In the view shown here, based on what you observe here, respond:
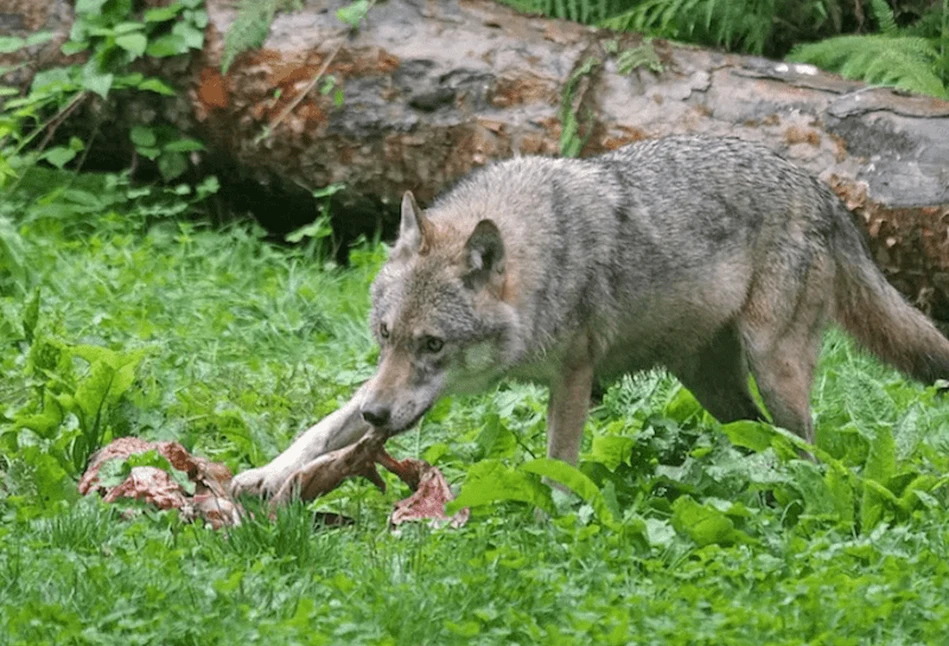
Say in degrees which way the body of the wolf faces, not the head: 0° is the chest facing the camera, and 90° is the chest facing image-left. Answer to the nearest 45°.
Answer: approximately 90°

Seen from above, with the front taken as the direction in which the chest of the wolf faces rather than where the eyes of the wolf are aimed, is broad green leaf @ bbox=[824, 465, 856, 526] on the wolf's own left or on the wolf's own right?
on the wolf's own left

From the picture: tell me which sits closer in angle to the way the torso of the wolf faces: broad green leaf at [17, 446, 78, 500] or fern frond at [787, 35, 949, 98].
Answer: the broad green leaf

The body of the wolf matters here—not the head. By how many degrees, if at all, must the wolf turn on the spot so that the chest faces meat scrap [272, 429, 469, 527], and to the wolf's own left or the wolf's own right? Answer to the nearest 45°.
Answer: approximately 45° to the wolf's own left

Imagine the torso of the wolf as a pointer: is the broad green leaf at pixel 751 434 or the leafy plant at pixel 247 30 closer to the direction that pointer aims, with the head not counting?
the leafy plant

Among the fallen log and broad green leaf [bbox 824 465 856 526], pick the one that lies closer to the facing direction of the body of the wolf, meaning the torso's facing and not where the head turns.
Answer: the fallen log

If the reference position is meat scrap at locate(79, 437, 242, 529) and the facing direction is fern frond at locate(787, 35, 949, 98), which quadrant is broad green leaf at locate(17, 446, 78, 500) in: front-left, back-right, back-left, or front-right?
back-left

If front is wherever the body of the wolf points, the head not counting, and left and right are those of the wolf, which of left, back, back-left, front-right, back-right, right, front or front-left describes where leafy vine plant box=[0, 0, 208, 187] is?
front-right

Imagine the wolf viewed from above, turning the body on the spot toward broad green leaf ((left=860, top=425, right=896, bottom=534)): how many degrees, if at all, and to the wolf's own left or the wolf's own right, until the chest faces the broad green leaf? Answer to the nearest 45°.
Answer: approximately 135° to the wolf's own left

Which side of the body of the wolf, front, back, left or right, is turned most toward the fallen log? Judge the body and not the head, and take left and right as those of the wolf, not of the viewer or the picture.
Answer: right

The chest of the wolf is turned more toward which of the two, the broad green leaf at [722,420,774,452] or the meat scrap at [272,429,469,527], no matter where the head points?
the meat scrap

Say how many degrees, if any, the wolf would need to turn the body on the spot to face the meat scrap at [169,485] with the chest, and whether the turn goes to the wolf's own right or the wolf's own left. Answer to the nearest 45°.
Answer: approximately 45° to the wolf's own left

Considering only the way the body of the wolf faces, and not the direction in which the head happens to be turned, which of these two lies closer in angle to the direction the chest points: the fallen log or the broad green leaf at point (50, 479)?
the broad green leaf
